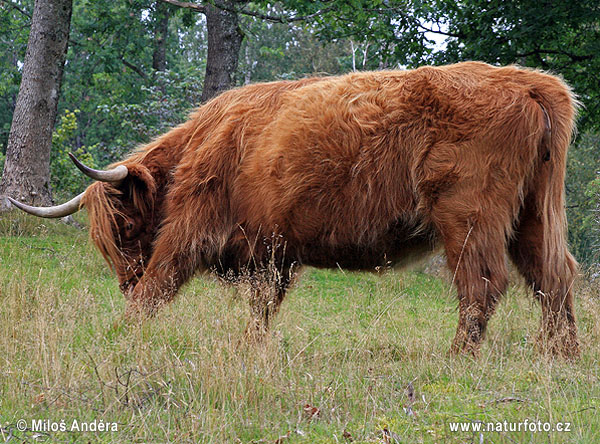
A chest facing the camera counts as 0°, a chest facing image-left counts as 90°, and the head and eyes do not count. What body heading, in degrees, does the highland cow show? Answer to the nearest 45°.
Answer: approximately 90°

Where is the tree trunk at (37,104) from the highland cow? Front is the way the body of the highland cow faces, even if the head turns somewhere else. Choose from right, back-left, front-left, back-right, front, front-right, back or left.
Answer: front-right

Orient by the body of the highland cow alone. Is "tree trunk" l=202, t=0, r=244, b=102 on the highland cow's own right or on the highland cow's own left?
on the highland cow's own right
